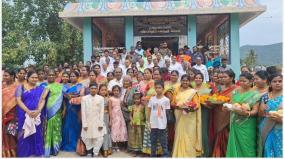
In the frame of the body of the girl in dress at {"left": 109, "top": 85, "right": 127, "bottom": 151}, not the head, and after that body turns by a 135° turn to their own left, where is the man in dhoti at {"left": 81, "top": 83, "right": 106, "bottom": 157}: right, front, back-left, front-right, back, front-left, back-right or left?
back

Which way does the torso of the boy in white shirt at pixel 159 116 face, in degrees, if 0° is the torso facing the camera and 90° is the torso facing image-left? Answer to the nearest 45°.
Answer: approximately 0°

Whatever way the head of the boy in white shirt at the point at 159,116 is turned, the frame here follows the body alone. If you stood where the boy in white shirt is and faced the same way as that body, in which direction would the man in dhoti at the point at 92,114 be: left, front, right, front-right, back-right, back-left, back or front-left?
right

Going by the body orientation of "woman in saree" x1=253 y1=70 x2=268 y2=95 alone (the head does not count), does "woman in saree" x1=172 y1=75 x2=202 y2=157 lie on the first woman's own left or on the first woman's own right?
on the first woman's own right

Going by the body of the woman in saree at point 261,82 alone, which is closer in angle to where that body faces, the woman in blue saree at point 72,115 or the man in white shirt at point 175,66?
the woman in blue saree

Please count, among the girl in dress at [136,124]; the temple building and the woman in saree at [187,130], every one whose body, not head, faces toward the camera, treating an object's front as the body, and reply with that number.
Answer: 3

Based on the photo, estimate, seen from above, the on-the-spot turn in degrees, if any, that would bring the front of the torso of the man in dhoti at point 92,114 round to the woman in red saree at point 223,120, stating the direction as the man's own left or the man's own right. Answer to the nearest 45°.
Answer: approximately 90° to the man's own left

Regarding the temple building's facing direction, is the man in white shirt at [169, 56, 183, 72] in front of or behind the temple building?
in front

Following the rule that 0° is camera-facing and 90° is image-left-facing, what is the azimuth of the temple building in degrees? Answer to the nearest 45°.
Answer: approximately 0°

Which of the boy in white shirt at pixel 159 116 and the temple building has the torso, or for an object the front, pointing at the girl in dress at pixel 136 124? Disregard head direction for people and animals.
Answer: the temple building

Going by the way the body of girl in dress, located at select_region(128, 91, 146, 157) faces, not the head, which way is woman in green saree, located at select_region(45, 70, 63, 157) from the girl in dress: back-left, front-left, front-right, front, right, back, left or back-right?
right

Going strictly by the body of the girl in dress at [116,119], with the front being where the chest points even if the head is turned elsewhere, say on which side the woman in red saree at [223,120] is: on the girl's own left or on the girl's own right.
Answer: on the girl's own left
